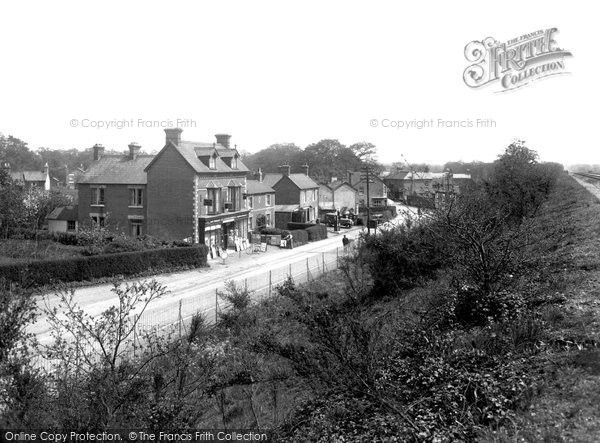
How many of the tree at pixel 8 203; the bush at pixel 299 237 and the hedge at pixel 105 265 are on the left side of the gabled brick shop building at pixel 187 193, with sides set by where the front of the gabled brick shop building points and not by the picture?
1

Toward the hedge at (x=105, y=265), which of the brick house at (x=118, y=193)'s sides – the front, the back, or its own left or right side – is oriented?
front

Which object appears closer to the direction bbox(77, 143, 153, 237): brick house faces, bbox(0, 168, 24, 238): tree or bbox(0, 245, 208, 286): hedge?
the hedge

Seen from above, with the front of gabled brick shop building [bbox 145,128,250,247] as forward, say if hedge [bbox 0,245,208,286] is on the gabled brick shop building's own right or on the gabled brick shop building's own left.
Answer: on the gabled brick shop building's own right

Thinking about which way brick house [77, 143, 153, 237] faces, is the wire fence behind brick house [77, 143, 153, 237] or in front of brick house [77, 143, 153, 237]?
in front

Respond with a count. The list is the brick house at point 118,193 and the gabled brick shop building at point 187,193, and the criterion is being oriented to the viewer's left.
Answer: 0

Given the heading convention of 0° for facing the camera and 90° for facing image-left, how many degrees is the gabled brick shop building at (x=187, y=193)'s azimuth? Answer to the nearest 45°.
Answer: approximately 315°

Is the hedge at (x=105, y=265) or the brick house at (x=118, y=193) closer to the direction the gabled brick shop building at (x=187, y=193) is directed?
the hedge

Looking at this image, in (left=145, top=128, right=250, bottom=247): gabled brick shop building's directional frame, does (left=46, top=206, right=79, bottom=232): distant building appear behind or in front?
behind

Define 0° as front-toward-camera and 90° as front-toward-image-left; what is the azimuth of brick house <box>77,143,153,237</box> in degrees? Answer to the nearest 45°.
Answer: approximately 0°

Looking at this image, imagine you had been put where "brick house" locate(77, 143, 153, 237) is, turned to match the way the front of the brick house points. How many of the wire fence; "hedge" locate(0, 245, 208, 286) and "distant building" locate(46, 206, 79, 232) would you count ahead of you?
2

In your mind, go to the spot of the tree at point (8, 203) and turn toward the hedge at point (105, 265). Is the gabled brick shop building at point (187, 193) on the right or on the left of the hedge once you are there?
left

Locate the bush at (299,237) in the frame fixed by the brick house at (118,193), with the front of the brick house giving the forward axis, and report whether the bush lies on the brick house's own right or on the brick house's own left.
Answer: on the brick house's own left
